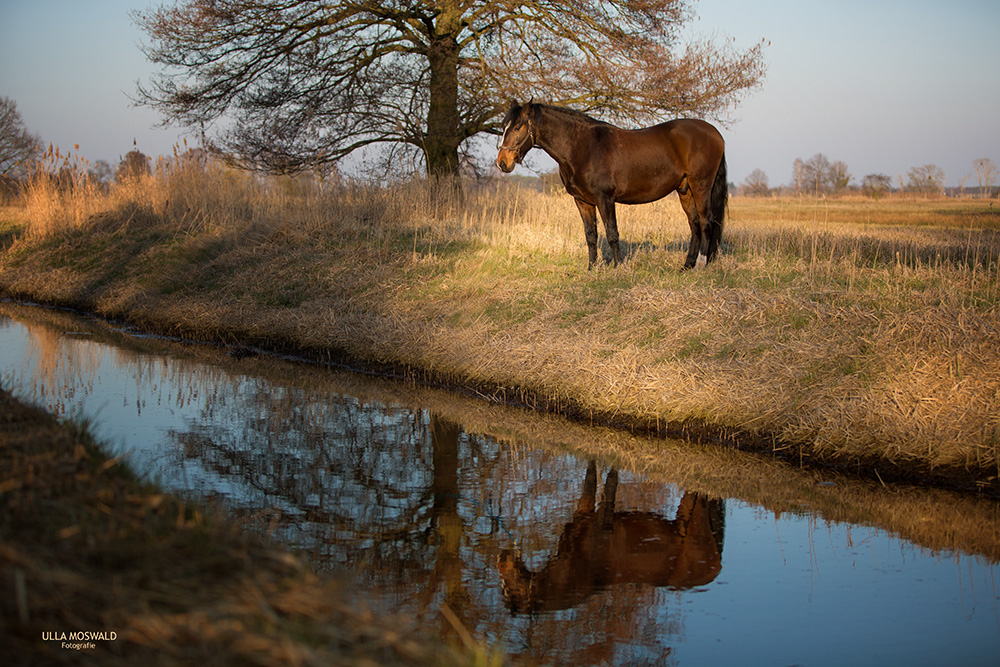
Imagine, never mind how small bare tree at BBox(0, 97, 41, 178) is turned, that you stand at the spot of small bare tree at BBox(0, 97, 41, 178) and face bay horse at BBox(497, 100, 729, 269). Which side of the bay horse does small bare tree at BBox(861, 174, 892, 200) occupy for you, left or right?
left

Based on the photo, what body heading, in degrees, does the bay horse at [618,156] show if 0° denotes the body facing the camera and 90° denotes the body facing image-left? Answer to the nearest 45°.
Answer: approximately 90°

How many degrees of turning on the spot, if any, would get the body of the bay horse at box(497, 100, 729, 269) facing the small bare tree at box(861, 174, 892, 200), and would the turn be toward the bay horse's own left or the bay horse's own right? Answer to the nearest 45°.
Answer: approximately 90° to the bay horse's own right

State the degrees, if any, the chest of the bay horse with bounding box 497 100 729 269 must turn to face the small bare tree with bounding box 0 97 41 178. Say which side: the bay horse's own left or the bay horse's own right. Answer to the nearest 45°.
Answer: approximately 45° to the bay horse's own right
